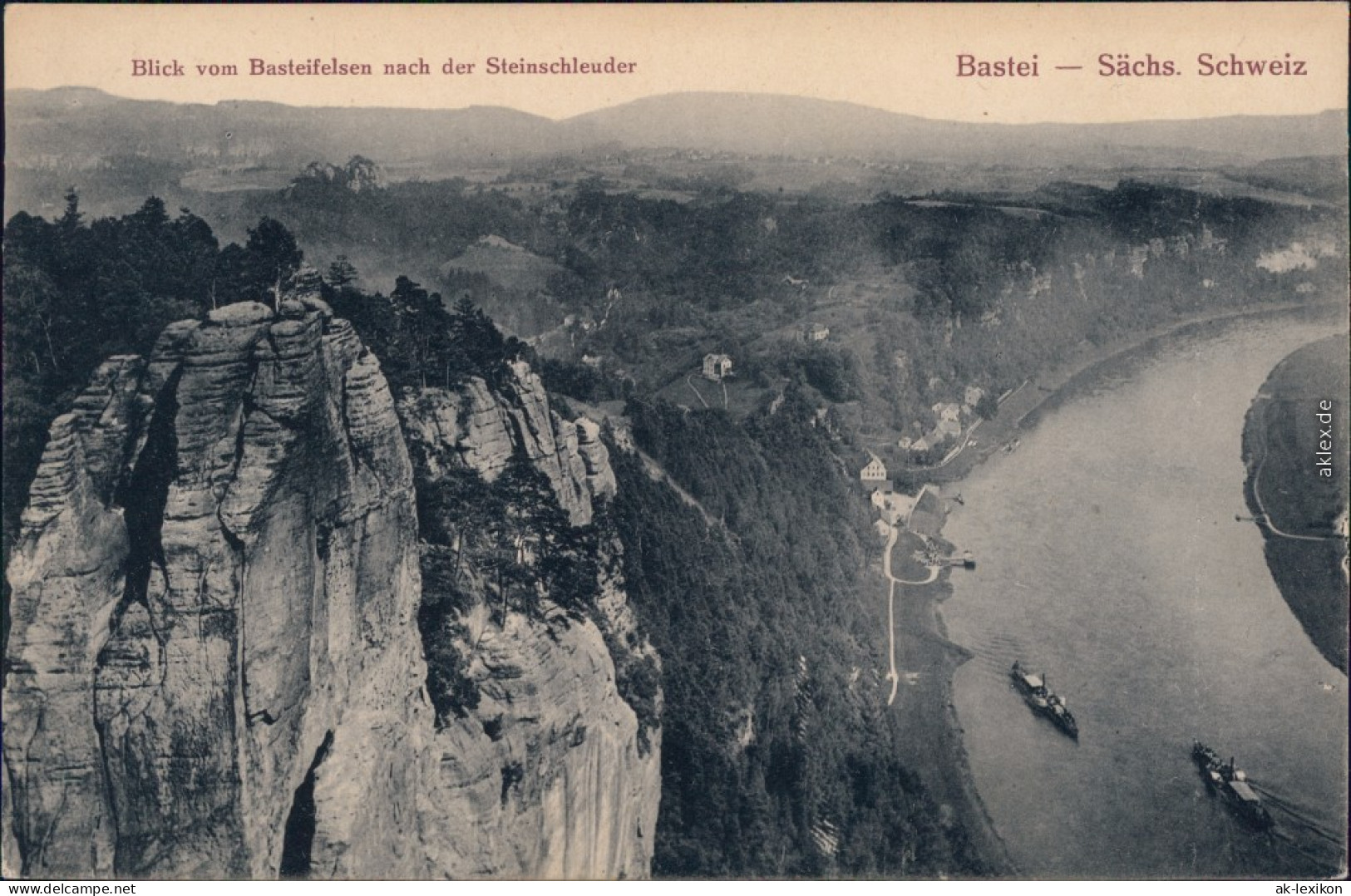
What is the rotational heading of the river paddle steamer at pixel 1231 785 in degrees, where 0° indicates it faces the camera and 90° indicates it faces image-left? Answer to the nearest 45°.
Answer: approximately 135°

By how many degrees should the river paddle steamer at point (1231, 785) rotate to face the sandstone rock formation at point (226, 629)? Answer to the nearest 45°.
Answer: approximately 90° to its left
